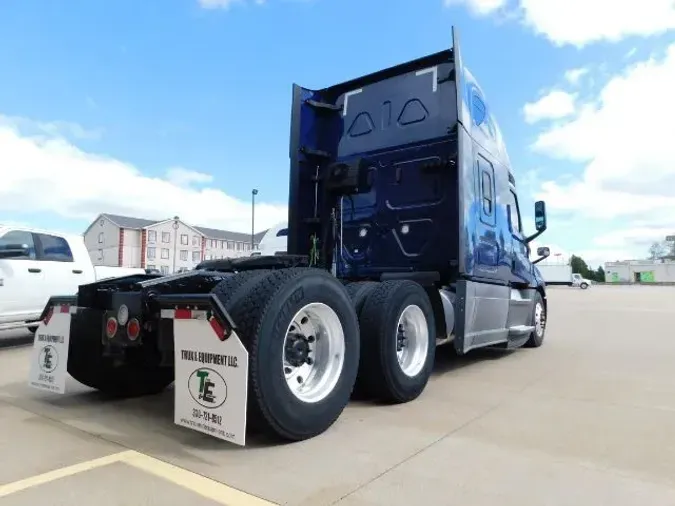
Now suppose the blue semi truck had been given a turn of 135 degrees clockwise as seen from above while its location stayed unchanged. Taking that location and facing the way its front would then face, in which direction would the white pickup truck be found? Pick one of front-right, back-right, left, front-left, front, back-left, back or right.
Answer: back-right

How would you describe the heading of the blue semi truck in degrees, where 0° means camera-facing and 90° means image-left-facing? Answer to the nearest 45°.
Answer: approximately 225°

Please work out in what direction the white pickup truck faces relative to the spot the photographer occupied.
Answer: facing the viewer and to the left of the viewer
